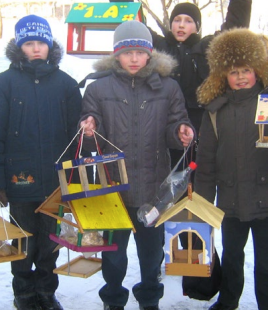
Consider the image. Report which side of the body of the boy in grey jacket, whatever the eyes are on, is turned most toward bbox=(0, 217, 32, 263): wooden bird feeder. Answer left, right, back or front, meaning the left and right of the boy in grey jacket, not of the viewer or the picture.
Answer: right

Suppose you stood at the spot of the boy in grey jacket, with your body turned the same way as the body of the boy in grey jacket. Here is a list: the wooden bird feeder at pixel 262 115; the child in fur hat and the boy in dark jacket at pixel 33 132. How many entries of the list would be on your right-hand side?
1

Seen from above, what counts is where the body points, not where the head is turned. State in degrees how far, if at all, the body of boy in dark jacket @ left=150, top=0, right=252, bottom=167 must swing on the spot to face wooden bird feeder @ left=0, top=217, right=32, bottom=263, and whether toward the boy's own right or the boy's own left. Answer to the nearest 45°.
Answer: approximately 45° to the boy's own right

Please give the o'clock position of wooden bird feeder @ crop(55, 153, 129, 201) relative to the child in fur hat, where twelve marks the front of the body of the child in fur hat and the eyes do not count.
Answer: The wooden bird feeder is roughly at 2 o'clock from the child in fur hat.

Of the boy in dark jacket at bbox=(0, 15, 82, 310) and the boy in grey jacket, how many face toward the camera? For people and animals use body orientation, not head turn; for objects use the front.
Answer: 2

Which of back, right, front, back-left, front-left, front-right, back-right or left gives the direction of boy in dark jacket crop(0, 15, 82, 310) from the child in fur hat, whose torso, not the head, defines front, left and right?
right

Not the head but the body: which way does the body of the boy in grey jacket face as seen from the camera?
toward the camera

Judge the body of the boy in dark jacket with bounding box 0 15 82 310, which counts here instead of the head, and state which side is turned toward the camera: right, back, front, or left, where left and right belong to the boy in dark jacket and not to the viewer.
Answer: front

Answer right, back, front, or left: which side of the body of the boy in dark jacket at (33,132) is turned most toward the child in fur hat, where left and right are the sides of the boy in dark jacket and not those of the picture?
left

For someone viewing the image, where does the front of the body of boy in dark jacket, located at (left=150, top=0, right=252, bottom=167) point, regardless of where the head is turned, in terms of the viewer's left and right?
facing the viewer
